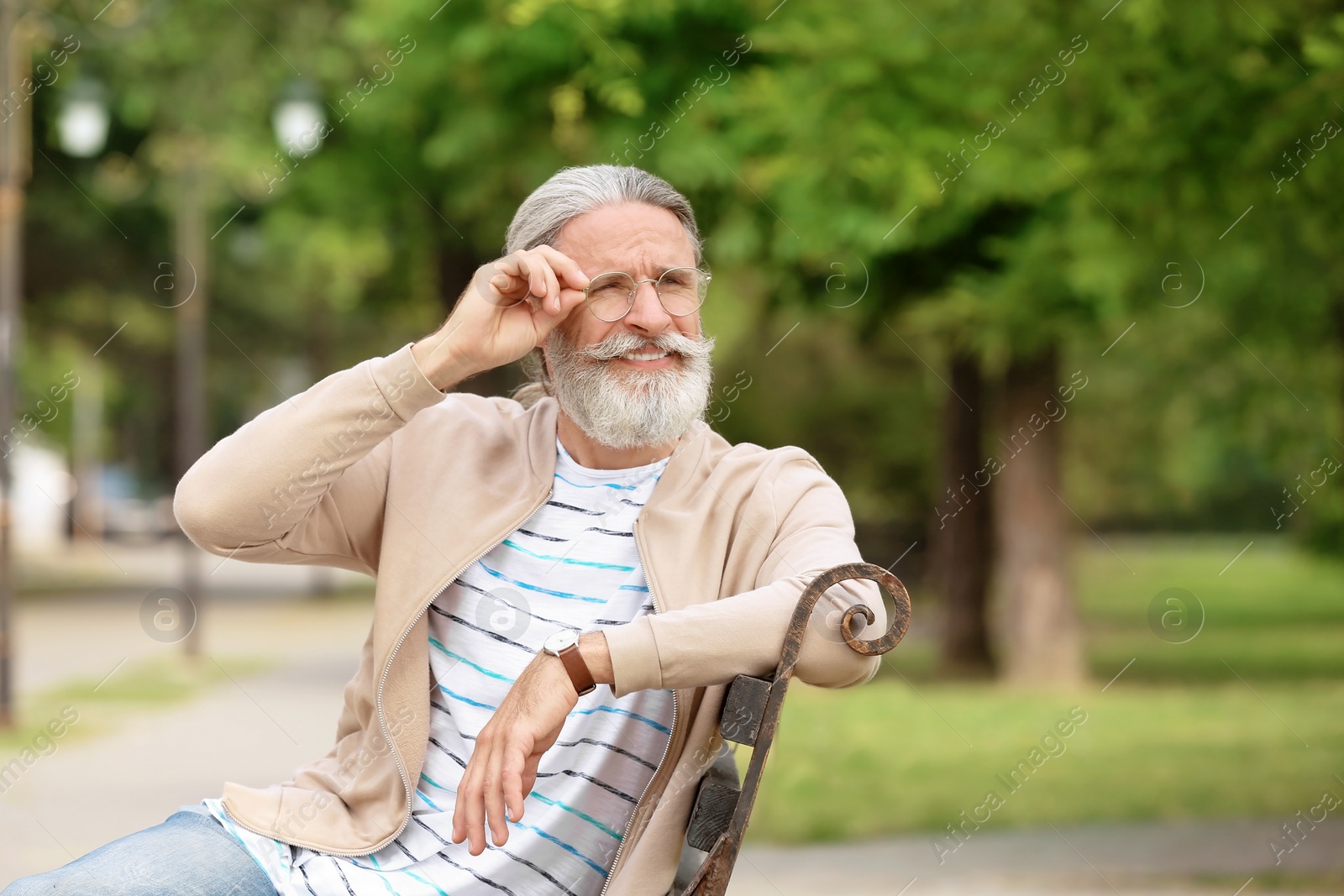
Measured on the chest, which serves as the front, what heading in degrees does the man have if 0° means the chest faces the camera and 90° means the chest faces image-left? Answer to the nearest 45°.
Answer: approximately 0°

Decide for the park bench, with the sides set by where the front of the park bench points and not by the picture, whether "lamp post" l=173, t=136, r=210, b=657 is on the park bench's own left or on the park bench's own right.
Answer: on the park bench's own right

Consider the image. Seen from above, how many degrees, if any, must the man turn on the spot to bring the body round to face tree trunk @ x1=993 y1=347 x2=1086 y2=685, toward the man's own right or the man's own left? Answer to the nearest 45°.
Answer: approximately 135° to the man's own left

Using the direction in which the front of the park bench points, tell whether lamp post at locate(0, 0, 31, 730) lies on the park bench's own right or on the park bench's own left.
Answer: on the park bench's own right

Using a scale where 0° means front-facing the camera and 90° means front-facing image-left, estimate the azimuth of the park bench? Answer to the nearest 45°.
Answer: approximately 90°

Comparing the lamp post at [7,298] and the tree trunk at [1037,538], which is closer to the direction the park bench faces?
the lamp post

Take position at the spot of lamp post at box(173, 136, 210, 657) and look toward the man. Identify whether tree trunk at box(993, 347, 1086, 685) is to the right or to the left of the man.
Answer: left

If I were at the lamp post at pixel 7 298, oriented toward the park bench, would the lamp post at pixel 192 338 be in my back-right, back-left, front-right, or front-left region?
back-left
